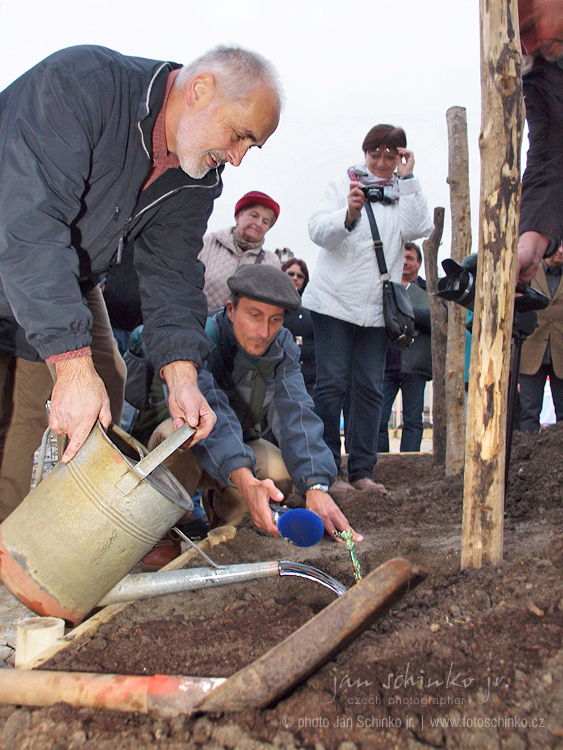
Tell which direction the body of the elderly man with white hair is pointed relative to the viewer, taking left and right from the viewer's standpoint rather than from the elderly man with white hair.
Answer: facing the viewer and to the right of the viewer

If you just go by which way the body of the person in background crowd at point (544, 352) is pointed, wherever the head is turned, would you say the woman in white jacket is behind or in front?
in front

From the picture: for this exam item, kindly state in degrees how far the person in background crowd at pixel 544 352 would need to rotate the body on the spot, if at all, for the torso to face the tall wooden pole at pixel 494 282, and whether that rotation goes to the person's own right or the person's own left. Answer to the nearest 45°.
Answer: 0° — they already face it

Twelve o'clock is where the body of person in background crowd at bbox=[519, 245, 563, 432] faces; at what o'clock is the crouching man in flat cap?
The crouching man in flat cap is roughly at 1 o'clock from the person in background crowd.

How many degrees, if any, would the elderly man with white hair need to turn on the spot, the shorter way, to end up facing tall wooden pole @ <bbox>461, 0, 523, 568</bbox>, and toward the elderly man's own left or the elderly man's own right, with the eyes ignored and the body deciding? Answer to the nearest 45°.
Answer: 0° — they already face it

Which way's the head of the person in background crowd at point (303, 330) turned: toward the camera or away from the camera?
toward the camera

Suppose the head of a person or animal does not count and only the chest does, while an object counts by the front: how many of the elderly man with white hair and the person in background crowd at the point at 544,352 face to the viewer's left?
0

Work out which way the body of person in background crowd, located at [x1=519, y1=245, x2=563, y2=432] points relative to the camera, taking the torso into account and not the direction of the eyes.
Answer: toward the camera

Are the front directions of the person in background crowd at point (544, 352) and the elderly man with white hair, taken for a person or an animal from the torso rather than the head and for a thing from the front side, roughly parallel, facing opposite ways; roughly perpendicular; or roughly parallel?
roughly perpendicular

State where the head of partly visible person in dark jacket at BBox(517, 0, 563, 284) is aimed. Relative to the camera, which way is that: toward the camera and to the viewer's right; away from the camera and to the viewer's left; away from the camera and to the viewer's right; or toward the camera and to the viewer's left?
toward the camera and to the viewer's left

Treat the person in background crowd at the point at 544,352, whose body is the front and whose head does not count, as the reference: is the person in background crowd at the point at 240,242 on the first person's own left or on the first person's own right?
on the first person's own right
